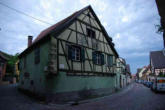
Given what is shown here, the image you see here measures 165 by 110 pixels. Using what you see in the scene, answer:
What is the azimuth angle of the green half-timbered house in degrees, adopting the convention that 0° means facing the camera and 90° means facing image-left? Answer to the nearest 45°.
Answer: approximately 315°

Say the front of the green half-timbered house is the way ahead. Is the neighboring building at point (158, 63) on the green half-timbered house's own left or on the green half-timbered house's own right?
on the green half-timbered house's own left
